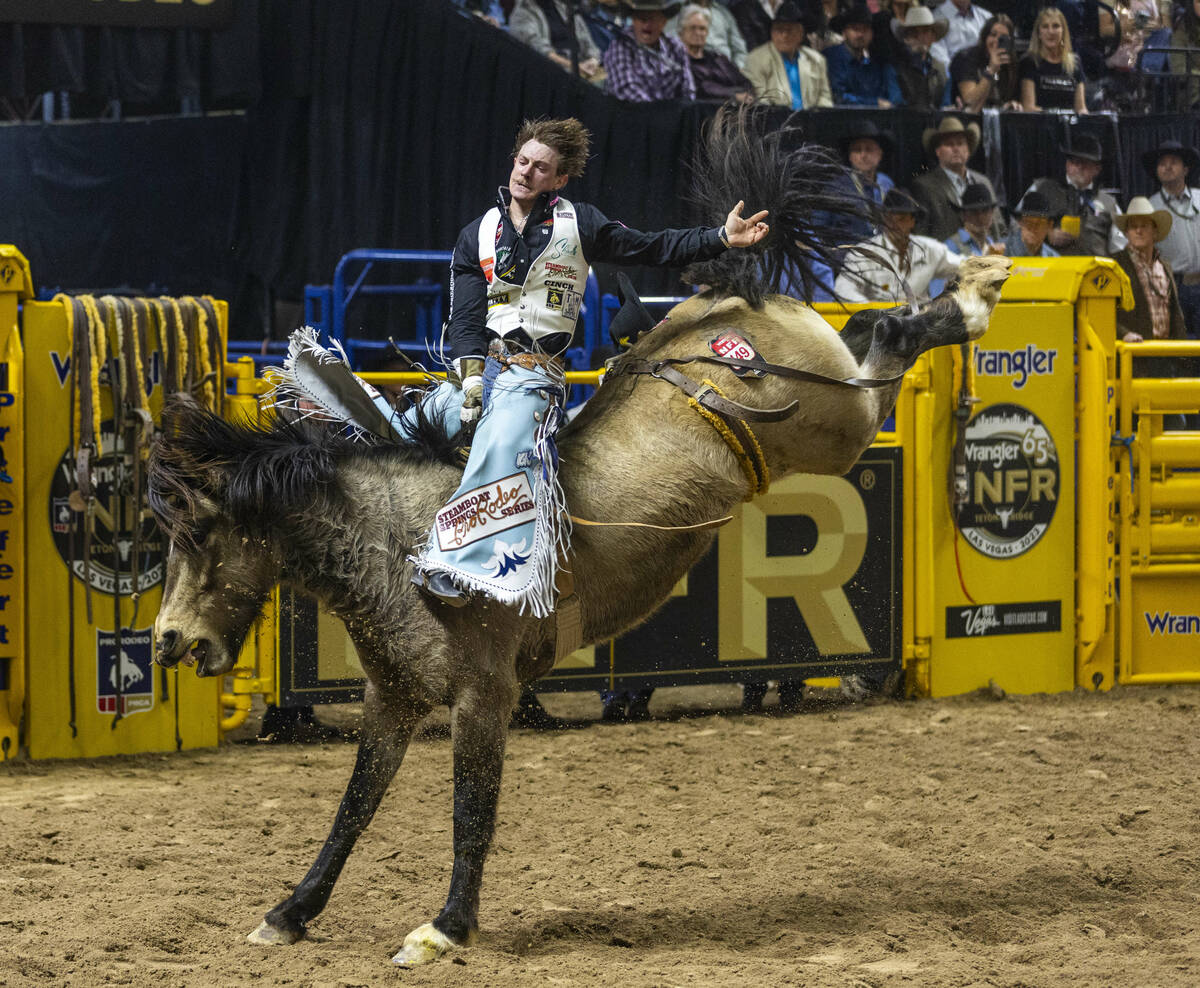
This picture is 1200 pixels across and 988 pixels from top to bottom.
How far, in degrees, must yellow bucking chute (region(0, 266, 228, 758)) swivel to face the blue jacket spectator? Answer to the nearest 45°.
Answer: approximately 135° to its left

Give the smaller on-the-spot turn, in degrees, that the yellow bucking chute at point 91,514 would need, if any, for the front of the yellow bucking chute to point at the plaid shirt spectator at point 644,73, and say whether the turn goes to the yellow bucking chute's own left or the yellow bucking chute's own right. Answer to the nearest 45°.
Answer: approximately 135° to the yellow bucking chute's own left

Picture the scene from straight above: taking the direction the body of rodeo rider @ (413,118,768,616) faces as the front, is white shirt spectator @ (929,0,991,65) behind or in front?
behind

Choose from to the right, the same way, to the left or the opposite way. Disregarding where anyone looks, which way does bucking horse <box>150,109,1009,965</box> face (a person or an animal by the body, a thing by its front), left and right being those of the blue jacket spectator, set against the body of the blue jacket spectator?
to the right

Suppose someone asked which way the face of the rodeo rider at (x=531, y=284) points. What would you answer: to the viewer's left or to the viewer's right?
to the viewer's left

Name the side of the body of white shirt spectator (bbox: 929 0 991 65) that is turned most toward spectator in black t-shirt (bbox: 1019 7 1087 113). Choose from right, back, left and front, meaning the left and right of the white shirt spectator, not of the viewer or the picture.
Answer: left

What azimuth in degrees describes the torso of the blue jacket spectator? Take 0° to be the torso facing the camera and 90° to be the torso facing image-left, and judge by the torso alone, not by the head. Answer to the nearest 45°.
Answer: approximately 0°

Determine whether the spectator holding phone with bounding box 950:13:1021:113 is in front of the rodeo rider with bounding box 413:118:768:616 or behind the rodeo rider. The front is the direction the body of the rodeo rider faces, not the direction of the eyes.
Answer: behind

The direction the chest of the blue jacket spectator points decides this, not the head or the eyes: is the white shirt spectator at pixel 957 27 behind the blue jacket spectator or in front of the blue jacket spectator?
behind

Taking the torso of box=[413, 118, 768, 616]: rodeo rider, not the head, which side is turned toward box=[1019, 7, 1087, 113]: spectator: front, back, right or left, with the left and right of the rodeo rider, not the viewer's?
back

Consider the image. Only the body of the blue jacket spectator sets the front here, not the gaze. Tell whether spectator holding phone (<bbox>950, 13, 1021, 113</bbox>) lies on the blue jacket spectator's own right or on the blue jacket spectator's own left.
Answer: on the blue jacket spectator's own left

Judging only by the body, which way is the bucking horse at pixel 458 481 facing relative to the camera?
to the viewer's left
